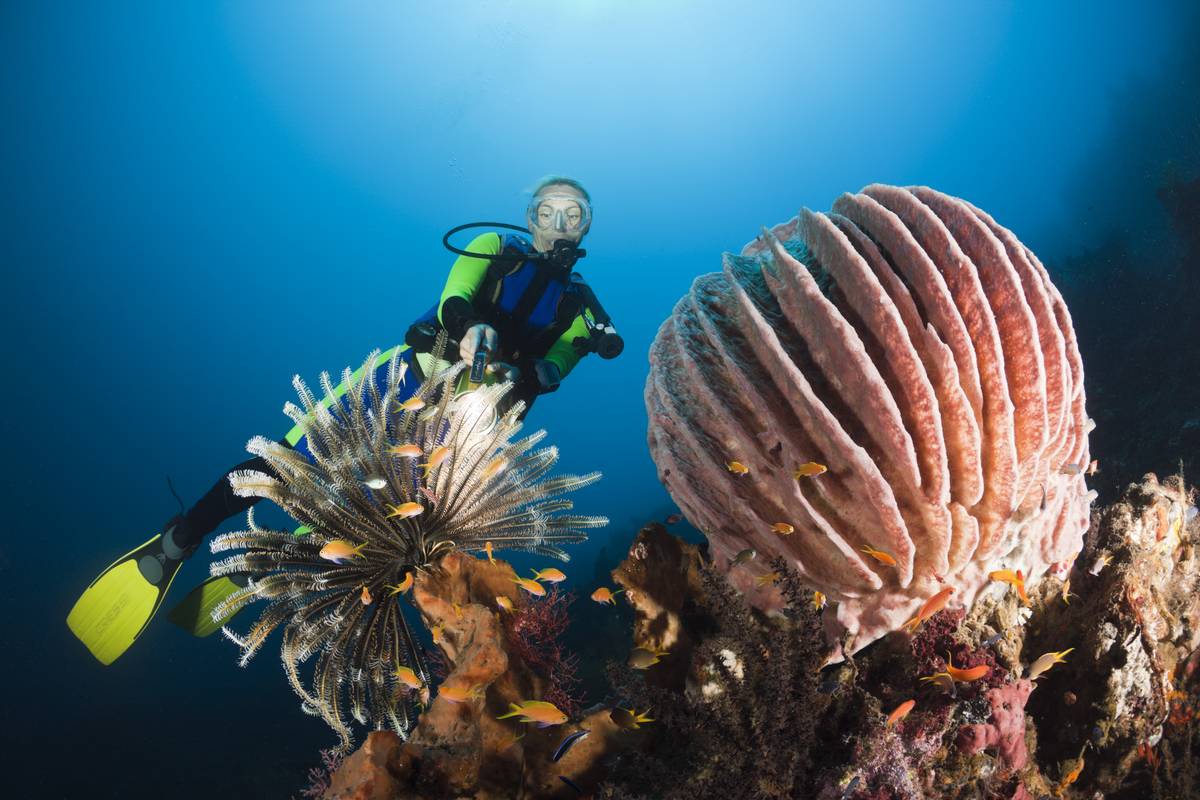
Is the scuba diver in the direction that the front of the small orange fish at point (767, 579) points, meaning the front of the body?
no

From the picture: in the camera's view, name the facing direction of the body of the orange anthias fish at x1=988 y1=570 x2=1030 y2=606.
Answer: to the viewer's left

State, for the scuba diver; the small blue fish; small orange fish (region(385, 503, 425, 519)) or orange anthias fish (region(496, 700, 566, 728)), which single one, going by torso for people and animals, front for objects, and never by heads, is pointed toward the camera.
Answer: the scuba diver

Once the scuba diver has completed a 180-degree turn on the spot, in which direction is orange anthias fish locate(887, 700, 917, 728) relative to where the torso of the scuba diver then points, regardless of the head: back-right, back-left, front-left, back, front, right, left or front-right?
back

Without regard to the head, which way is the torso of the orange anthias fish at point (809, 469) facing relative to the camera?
to the viewer's right
